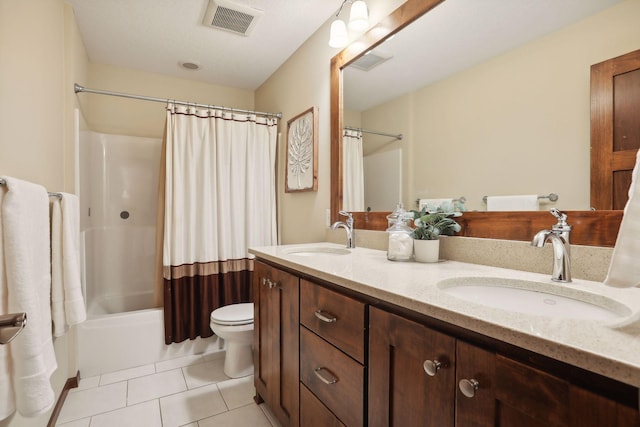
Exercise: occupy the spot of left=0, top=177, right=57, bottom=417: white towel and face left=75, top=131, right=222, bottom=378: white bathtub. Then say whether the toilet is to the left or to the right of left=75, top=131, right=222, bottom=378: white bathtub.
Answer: right

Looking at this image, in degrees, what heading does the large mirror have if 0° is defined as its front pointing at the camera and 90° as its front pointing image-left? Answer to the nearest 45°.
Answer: approximately 45°

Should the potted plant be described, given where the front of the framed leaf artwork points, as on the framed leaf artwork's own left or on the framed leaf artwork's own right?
on the framed leaf artwork's own left

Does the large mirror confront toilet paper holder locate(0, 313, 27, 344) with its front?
yes

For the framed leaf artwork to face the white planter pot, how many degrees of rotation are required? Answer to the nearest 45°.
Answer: approximately 90° to its left

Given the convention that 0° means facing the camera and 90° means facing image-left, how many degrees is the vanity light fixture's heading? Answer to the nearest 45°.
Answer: approximately 45°
